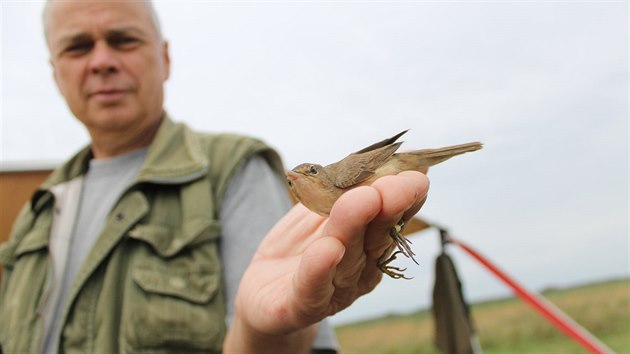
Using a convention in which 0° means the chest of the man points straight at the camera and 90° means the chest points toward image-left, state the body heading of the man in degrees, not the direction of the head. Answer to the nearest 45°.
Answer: approximately 45°

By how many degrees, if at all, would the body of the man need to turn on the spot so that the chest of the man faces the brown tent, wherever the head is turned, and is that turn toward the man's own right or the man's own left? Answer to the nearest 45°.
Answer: approximately 90° to the man's own right

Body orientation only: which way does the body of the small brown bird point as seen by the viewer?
to the viewer's left

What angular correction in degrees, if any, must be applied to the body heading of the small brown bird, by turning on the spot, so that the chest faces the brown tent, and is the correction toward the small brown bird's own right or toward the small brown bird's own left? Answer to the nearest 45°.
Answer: approximately 45° to the small brown bird's own right
